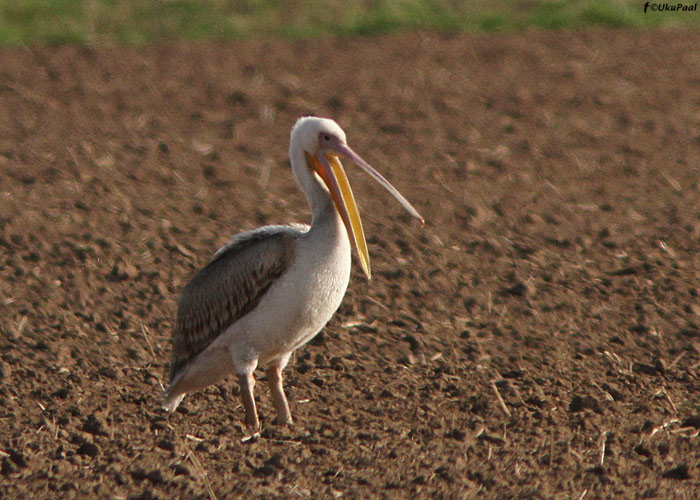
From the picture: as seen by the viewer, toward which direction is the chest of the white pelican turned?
to the viewer's right
